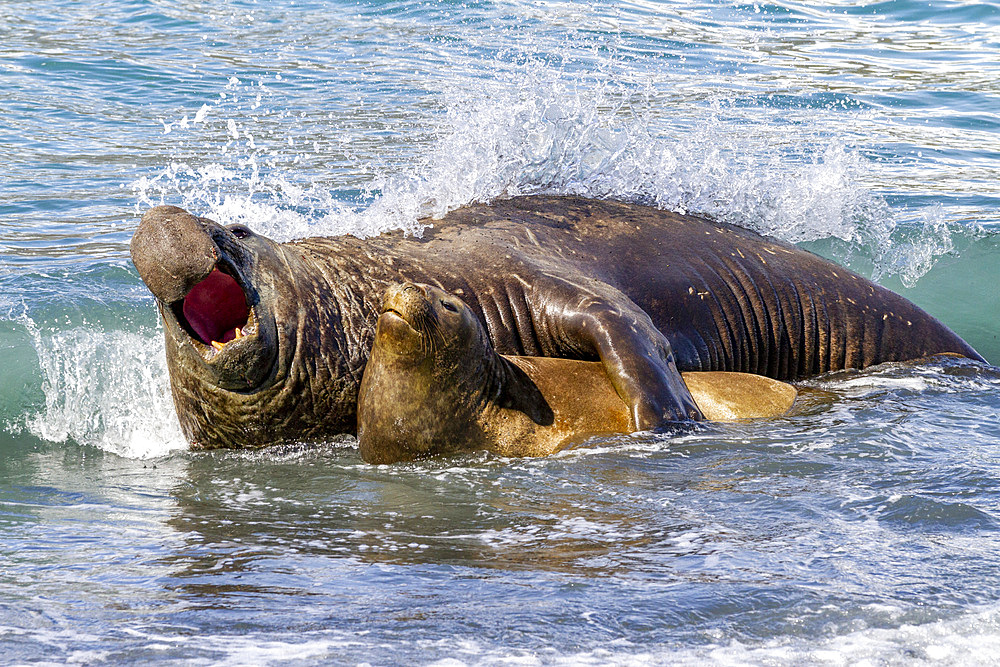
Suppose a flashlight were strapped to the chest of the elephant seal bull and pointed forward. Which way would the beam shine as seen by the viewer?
to the viewer's left
